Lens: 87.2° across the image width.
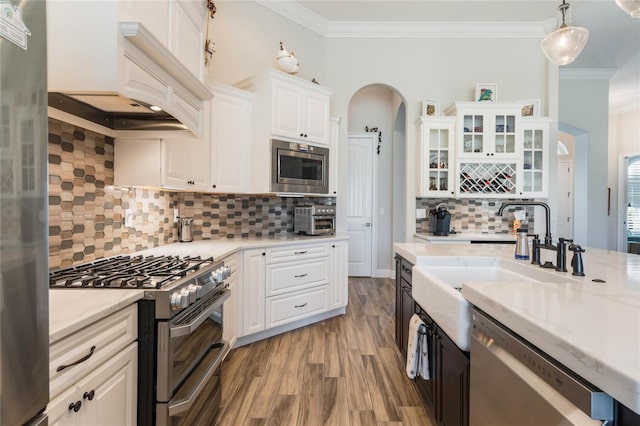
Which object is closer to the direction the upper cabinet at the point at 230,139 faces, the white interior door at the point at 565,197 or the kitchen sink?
the kitchen sink

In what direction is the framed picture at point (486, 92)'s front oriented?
toward the camera

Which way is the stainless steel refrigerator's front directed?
to the viewer's right

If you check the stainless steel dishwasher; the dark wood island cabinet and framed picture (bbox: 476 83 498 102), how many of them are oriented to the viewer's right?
0

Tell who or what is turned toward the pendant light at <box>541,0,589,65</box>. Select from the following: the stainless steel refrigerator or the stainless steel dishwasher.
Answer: the stainless steel refrigerator

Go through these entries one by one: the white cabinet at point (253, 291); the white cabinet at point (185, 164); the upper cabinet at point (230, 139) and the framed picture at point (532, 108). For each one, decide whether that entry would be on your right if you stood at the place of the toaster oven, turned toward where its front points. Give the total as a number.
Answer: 3

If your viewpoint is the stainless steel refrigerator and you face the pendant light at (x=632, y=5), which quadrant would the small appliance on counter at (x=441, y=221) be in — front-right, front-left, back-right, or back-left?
front-left

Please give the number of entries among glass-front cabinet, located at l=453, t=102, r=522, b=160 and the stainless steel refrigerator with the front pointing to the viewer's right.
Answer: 1

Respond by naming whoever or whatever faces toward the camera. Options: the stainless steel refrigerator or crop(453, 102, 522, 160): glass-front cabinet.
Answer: the glass-front cabinet

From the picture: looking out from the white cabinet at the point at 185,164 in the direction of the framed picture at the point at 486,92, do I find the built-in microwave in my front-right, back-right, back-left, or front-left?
front-left

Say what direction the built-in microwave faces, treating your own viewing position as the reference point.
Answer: facing the viewer and to the right of the viewer

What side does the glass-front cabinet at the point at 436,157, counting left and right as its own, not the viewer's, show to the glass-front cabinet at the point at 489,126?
left

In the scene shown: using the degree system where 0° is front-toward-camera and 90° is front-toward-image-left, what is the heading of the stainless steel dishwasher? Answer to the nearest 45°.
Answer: approximately 45°

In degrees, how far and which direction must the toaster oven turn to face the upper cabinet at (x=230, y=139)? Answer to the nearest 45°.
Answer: approximately 90° to its right

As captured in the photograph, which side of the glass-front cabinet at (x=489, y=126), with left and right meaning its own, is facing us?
front

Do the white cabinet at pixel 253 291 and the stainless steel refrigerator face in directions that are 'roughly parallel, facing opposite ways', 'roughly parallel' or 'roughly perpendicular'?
roughly perpendicular

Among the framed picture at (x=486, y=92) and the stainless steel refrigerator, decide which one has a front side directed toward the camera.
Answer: the framed picture

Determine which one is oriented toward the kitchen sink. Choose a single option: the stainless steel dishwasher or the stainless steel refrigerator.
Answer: the stainless steel refrigerator

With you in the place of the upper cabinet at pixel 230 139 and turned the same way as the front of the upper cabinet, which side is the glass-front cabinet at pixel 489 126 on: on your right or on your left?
on your left

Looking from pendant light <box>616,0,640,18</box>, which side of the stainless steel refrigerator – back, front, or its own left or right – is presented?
front

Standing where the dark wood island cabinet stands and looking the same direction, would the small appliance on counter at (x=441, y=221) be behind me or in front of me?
behind

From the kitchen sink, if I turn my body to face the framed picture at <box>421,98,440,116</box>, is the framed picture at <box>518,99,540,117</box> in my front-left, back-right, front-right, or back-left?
front-right
